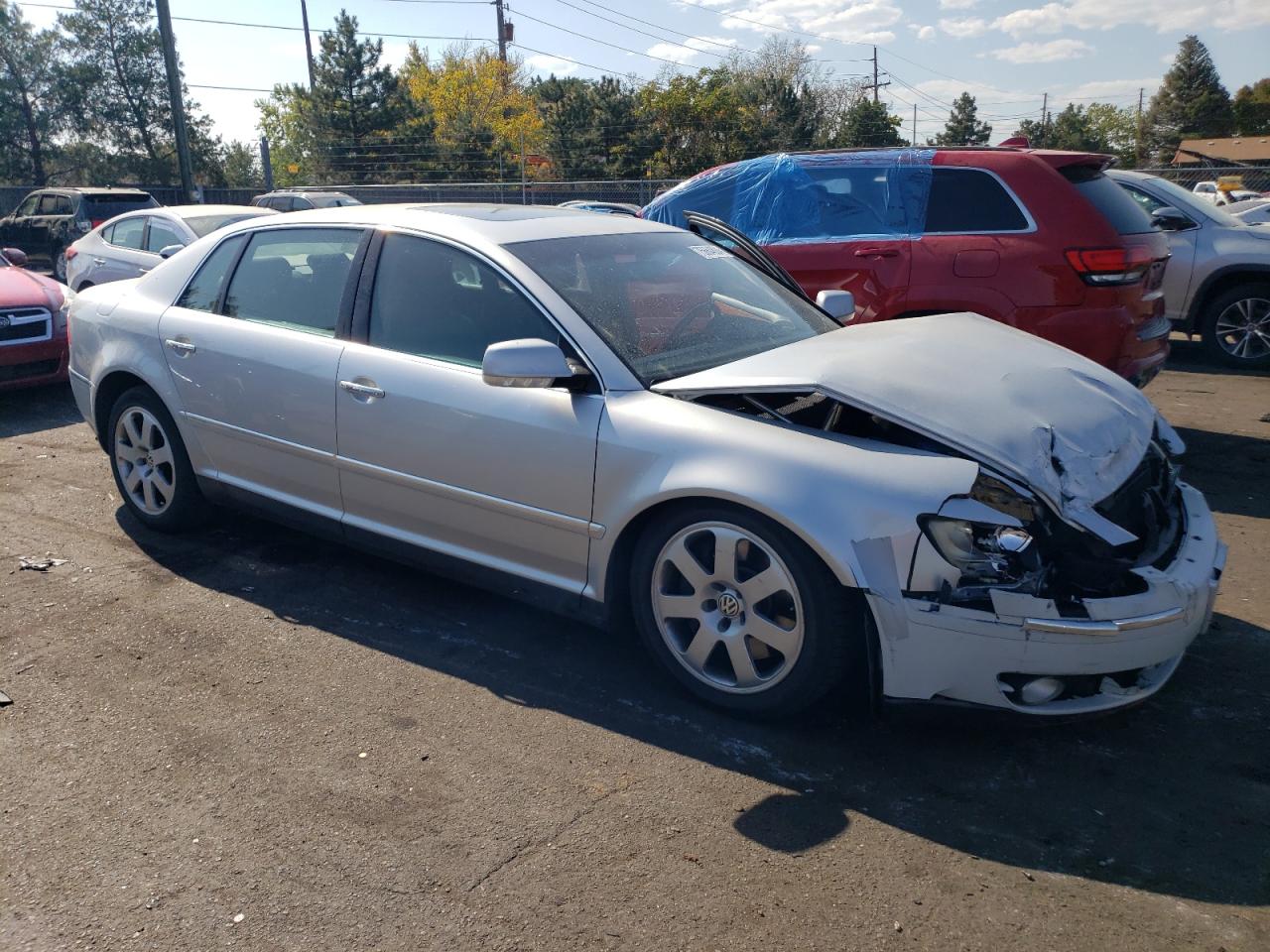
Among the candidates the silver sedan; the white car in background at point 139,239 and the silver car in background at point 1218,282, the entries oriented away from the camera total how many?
0

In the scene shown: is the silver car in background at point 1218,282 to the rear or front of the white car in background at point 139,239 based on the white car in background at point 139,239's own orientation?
to the front

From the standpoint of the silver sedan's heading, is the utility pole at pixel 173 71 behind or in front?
behind

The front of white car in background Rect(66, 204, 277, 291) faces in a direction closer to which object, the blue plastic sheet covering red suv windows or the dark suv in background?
the blue plastic sheet covering red suv windows

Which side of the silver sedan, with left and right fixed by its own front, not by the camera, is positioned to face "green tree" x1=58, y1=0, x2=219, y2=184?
back

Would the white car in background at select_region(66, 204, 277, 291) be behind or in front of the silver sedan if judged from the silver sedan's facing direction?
behind

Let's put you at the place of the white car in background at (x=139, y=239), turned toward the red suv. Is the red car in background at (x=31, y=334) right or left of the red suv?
right

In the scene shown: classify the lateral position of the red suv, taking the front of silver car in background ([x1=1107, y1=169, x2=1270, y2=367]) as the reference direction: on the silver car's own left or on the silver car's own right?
on the silver car's own right

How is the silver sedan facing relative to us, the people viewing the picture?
facing the viewer and to the right of the viewer

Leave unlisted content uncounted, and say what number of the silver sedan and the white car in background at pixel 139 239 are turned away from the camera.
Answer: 0

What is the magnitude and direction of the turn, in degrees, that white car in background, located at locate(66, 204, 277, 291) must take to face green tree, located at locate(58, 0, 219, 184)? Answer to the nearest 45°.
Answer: approximately 135° to its left

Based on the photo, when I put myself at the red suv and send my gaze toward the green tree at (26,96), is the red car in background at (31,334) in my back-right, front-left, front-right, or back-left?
front-left
